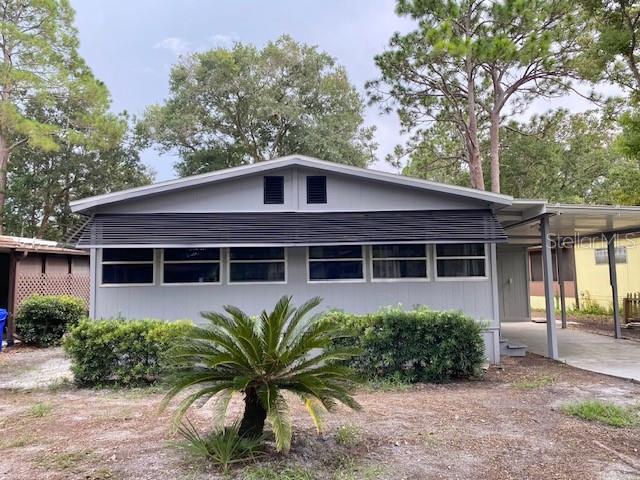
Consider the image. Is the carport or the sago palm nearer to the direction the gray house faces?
the sago palm

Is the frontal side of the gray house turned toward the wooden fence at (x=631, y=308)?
no

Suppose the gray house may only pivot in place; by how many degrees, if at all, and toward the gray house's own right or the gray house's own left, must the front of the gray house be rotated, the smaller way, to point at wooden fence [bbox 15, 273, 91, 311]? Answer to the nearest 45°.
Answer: approximately 135° to the gray house's own right

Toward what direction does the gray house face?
toward the camera

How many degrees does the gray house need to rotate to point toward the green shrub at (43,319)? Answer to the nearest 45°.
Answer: approximately 90° to its right

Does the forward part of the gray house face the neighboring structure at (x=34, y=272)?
no

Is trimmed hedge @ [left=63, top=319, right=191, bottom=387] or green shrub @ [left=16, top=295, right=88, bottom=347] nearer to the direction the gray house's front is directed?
the trimmed hedge

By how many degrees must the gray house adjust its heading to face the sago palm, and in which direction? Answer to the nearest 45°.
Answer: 0° — it already faces it

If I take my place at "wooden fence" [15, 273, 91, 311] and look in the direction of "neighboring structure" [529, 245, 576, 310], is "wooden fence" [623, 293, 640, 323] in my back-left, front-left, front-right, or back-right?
front-right

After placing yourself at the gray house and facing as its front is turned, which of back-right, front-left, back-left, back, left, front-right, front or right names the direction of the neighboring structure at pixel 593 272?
back-left

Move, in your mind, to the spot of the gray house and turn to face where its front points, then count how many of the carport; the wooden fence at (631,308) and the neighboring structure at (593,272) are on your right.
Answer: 0

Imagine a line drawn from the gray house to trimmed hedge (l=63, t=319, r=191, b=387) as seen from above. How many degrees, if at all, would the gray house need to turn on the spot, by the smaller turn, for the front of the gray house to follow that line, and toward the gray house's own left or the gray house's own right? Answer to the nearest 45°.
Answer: approximately 45° to the gray house's own right

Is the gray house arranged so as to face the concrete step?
no

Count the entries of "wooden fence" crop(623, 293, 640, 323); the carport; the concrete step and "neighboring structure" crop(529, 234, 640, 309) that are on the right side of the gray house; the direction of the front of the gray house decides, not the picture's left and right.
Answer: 0

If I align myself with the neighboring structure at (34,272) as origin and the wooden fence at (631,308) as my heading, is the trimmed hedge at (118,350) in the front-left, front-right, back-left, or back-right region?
front-right
